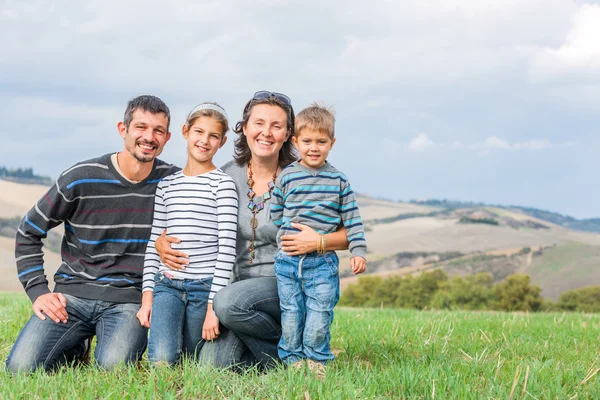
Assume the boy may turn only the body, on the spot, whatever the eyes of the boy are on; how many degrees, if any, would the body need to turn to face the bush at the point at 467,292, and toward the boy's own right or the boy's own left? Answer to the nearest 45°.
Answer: approximately 180°

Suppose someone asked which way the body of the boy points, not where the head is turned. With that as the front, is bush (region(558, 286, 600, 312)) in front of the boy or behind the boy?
behind

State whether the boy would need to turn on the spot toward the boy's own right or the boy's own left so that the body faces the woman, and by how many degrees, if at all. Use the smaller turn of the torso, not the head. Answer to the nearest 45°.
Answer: approximately 135° to the boy's own right

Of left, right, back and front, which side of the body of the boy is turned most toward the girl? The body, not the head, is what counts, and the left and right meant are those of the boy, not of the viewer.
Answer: right

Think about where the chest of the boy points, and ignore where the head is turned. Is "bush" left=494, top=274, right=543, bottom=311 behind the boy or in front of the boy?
behind

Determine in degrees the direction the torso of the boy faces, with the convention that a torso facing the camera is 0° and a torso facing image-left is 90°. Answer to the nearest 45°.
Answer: approximately 0°
